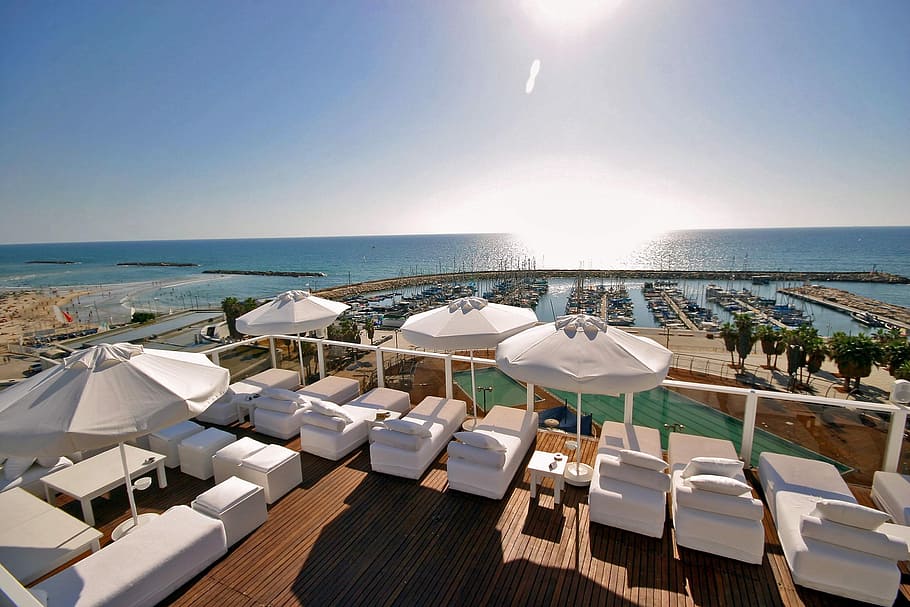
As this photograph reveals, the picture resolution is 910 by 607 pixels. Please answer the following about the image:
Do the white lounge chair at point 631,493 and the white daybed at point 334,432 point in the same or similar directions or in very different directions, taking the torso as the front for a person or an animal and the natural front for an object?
same or similar directions

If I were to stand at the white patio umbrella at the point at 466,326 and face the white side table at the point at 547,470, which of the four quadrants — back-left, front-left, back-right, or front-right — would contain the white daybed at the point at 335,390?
back-right

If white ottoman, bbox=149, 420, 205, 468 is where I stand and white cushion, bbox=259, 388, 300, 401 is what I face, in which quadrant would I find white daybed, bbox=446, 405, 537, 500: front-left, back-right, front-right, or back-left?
front-right

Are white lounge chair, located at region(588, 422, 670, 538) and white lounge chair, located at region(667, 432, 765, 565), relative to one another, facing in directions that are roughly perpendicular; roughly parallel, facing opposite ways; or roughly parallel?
roughly parallel

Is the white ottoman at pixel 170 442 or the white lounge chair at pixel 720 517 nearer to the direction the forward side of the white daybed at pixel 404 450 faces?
the white lounge chair

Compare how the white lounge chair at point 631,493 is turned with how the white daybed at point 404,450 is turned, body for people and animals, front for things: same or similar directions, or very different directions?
same or similar directions
